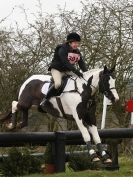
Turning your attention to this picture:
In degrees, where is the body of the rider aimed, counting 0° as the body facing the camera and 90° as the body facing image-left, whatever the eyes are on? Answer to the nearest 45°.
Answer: approximately 315°

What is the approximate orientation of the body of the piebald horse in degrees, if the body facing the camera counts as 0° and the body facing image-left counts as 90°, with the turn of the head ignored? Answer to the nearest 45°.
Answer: approximately 315°

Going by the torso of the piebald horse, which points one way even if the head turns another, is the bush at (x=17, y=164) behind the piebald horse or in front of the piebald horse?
behind
